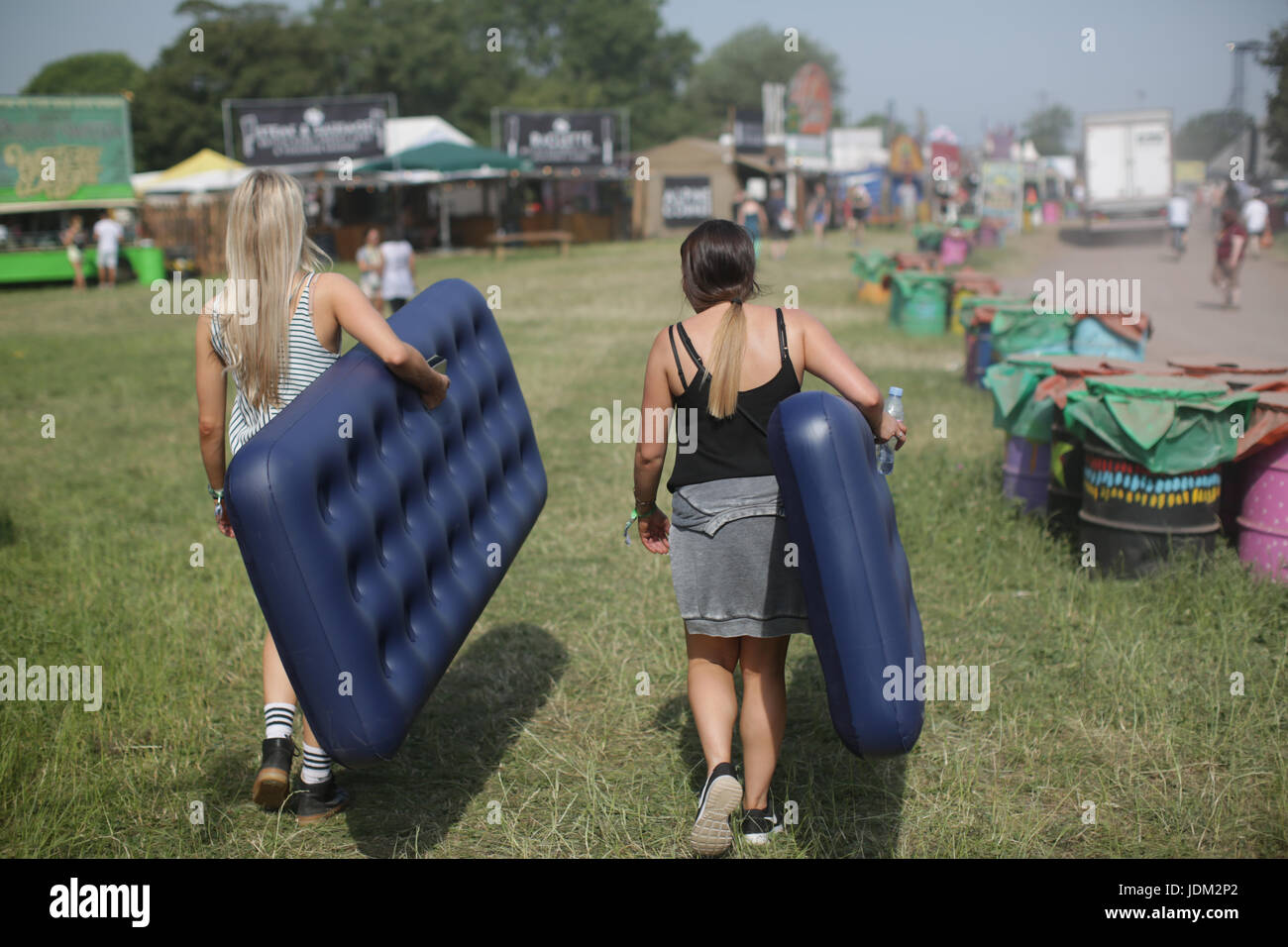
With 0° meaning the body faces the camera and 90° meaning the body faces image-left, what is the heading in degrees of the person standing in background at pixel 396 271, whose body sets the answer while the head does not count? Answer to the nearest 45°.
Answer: approximately 180°

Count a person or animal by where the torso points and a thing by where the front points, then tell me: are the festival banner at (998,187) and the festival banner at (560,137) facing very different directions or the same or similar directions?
same or similar directions

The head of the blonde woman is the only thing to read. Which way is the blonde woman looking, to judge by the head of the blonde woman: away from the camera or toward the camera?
away from the camera

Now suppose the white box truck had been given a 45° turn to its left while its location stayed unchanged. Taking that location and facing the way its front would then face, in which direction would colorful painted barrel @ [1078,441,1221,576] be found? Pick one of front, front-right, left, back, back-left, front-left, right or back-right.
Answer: back-left

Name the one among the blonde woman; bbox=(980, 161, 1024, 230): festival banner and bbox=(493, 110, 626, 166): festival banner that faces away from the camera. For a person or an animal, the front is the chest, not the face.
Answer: the blonde woman

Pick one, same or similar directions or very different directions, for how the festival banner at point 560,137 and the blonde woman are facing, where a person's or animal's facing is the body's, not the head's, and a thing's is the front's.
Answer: very different directions

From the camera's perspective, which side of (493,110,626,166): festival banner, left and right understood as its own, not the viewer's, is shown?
front

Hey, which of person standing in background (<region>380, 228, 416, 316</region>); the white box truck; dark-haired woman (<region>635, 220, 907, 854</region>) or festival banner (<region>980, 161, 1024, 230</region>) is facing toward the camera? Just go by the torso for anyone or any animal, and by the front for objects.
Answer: the festival banner

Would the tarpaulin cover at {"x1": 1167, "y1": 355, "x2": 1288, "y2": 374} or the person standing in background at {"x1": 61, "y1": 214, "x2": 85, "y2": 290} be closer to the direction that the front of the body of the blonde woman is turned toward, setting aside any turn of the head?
the person standing in background

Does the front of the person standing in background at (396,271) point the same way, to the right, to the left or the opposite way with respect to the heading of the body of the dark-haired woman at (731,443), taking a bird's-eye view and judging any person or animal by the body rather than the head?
the same way

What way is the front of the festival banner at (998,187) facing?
toward the camera

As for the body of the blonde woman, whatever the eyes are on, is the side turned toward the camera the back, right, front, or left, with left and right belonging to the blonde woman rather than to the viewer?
back

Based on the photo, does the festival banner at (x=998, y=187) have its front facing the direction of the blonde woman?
yes

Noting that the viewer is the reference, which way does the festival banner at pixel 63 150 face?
facing the viewer
